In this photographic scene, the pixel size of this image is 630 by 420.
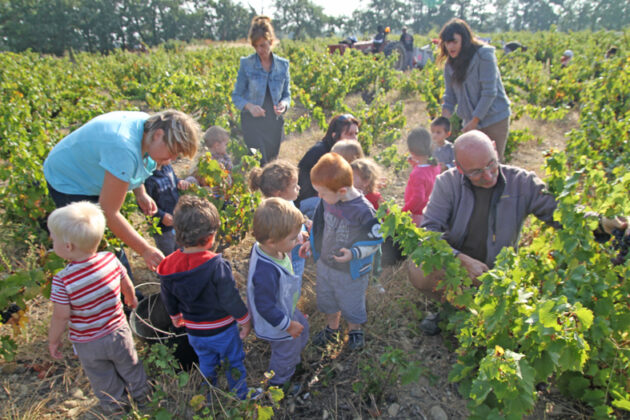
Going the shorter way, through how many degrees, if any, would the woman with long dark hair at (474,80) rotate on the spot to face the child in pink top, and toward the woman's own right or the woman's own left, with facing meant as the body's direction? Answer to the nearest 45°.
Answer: approximately 45° to the woman's own left

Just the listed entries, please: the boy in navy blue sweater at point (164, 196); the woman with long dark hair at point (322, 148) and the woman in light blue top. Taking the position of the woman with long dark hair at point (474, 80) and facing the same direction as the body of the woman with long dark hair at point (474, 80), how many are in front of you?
3

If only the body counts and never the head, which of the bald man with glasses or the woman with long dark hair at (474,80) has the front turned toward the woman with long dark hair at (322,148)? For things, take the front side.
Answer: the woman with long dark hair at (474,80)

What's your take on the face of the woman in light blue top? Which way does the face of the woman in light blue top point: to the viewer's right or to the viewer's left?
to the viewer's right

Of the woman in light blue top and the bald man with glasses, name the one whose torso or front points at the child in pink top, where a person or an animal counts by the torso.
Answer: the woman in light blue top

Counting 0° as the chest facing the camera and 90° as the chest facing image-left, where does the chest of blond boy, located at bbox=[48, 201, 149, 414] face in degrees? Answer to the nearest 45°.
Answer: approximately 180°

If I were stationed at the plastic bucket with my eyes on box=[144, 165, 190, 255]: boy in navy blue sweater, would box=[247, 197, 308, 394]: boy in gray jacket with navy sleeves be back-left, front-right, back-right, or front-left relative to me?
back-right

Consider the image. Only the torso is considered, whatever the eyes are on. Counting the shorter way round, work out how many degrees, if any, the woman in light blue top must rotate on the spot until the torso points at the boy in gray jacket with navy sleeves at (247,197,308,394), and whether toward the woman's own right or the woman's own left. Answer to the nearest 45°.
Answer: approximately 45° to the woman's own right
